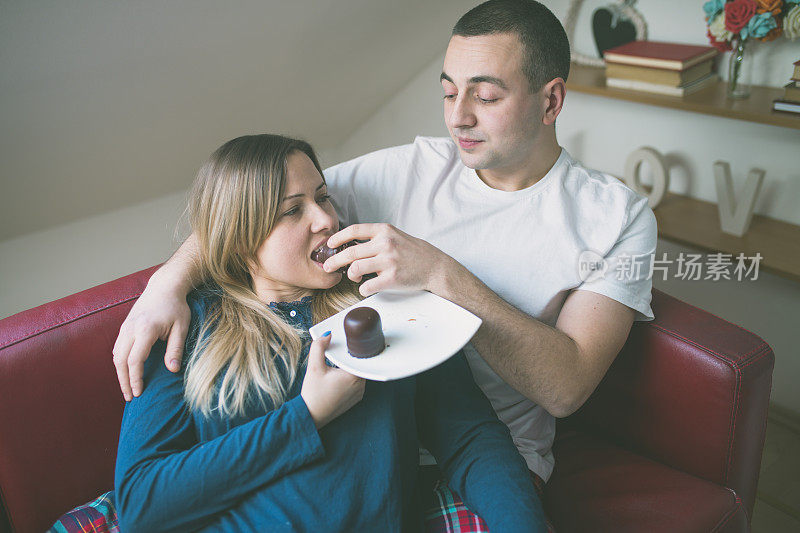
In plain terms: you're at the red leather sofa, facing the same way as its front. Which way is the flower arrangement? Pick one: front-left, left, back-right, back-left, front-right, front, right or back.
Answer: left

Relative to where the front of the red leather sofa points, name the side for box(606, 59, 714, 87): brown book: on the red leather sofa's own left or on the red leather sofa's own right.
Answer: on the red leather sofa's own left

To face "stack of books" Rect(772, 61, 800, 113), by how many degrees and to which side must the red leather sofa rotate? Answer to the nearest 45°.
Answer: approximately 90° to its left

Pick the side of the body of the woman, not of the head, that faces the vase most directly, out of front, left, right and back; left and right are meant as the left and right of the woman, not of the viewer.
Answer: left

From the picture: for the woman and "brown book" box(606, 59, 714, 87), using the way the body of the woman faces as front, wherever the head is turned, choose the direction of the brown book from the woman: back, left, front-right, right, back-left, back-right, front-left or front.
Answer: left

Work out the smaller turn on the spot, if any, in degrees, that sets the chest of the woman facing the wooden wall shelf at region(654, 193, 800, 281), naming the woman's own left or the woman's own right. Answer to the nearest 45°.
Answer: approximately 90° to the woman's own left

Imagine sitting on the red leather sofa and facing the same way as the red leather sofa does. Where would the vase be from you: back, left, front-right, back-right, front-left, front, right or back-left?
left

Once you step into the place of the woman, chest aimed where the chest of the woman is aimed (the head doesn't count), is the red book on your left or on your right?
on your left

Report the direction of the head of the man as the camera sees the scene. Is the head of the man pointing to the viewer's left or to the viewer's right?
to the viewer's left

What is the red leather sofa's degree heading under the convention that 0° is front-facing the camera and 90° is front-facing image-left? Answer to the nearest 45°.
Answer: approximately 315°

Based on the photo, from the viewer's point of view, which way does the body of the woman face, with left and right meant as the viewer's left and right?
facing the viewer and to the right of the viewer

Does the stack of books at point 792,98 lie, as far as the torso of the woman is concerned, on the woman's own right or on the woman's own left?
on the woman's own left
